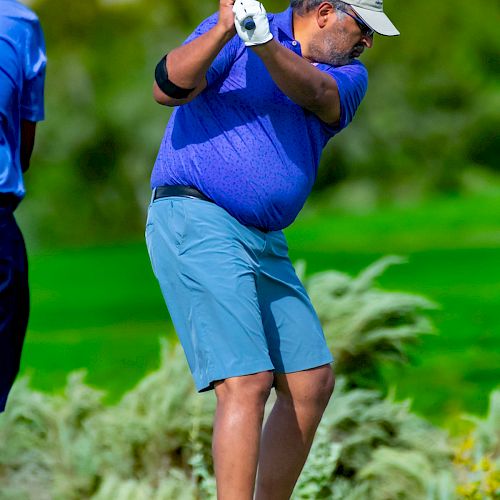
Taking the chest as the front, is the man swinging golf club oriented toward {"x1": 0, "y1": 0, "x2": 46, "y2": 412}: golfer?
no

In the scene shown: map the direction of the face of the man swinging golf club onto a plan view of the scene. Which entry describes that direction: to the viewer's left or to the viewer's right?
to the viewer's right
